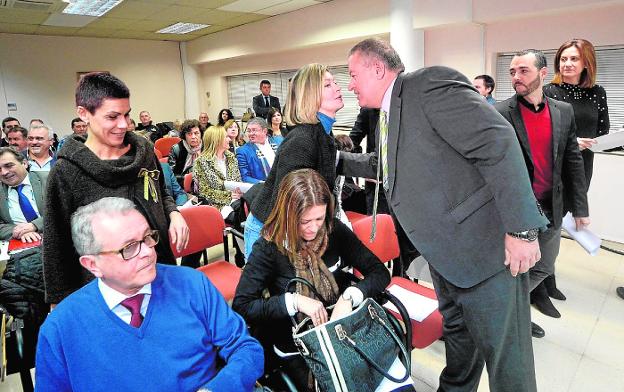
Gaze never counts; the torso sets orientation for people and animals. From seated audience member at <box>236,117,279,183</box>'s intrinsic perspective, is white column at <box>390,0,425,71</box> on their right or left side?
on their left

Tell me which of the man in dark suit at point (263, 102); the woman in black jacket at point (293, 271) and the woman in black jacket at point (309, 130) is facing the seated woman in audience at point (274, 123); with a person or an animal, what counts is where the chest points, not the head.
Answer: the man in dark suit

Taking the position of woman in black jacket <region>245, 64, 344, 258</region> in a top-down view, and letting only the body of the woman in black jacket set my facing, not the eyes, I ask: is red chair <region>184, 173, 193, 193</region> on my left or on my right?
on my left

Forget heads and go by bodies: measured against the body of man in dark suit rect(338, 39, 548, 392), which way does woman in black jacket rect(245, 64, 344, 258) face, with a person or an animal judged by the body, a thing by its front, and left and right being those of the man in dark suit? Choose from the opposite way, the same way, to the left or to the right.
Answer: the opposite way

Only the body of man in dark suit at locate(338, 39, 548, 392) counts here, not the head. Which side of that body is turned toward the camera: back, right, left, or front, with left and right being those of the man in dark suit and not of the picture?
left

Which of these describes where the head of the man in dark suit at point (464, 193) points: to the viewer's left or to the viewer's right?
to the viewer's left

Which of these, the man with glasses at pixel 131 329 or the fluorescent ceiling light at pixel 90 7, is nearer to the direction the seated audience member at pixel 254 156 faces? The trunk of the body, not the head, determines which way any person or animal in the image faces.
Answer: the man with glasses

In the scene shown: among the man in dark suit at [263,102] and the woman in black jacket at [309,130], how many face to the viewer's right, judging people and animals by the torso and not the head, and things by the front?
1

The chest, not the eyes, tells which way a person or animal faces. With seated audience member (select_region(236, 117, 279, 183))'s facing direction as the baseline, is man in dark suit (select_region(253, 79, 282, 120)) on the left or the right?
on their left

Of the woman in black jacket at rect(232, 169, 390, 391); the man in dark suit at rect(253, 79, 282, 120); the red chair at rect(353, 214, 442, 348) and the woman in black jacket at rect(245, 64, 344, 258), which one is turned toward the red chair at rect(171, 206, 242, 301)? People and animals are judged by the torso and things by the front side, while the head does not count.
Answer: the man in dark suit

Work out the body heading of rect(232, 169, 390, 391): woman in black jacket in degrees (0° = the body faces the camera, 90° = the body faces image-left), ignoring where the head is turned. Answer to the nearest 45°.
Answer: approximately 315°

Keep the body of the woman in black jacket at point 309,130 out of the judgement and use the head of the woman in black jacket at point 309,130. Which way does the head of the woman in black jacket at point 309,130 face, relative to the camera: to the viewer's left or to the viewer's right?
to the viewer's right

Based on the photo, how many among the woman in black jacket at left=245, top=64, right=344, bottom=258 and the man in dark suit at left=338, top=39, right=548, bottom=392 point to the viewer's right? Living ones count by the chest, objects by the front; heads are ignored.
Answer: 1

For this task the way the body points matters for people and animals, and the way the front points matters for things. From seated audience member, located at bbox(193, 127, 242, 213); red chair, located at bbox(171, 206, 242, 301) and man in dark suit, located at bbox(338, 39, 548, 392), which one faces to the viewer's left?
the man in dark suit

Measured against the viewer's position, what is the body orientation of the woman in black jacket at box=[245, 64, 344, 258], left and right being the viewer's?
facing to the right of the viewer
